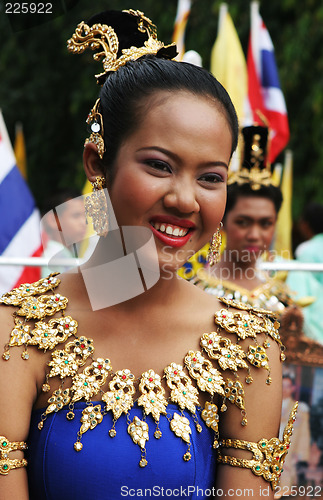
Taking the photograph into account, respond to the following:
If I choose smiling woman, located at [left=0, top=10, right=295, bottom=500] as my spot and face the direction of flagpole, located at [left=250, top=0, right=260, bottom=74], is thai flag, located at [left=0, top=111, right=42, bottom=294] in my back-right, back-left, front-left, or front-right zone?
front-left

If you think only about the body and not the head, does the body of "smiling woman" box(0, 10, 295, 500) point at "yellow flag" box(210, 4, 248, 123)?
no

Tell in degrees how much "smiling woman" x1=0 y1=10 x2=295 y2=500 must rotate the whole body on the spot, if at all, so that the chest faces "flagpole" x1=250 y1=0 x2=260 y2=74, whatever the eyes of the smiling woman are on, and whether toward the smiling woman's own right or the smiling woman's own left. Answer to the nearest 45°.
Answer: approximately 180°

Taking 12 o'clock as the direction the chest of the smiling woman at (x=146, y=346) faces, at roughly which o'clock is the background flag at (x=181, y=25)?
The background flag is roughly at 6 o'clock from the smiling woman.

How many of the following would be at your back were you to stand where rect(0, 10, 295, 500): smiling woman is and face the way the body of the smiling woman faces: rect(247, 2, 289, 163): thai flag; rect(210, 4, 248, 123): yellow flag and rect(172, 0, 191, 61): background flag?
3

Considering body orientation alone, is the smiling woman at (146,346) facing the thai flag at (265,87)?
no

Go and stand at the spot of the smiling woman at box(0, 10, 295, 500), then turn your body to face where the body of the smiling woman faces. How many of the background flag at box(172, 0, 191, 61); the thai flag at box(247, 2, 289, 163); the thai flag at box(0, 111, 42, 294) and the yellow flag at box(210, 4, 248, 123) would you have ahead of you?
0

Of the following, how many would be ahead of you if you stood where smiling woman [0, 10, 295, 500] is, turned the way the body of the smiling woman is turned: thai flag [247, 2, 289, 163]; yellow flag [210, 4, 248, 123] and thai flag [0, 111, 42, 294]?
0

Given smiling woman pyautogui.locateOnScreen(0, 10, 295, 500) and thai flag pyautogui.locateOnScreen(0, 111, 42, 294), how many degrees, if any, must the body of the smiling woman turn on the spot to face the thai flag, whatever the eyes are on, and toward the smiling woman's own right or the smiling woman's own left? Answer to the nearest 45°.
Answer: approximately 180°

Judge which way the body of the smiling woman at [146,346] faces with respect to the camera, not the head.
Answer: toward the camera
